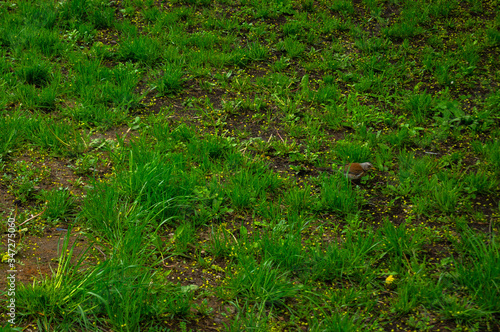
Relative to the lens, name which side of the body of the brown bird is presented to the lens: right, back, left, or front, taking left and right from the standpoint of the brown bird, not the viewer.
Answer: right
